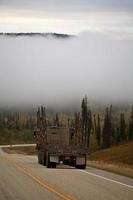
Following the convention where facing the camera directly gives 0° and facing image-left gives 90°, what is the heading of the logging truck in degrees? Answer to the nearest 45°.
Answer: approximately 180°
